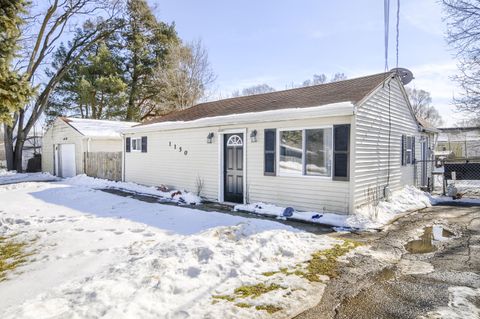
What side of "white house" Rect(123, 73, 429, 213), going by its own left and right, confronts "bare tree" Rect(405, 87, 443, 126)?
back

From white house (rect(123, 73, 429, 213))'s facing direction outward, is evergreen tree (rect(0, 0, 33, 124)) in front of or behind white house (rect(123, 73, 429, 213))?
in front

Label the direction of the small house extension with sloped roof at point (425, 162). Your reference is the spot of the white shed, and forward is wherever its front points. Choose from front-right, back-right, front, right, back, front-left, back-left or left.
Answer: left

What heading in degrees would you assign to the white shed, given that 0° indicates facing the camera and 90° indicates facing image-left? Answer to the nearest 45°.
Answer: approximately 45°

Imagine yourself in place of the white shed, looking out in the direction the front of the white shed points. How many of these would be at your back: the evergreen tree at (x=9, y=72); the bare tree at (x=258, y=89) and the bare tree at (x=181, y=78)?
2

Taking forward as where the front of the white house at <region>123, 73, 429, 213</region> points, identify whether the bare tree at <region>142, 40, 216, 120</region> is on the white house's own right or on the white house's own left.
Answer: on the white house's own right

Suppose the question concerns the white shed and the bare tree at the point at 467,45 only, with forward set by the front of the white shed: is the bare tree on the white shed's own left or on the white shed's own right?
on the white shed's own left

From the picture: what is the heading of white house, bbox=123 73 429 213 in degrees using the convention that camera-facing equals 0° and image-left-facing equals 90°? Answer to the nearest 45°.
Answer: approximately 45°

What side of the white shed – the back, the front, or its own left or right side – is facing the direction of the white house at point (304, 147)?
left

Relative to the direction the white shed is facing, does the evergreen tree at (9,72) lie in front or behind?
in front
